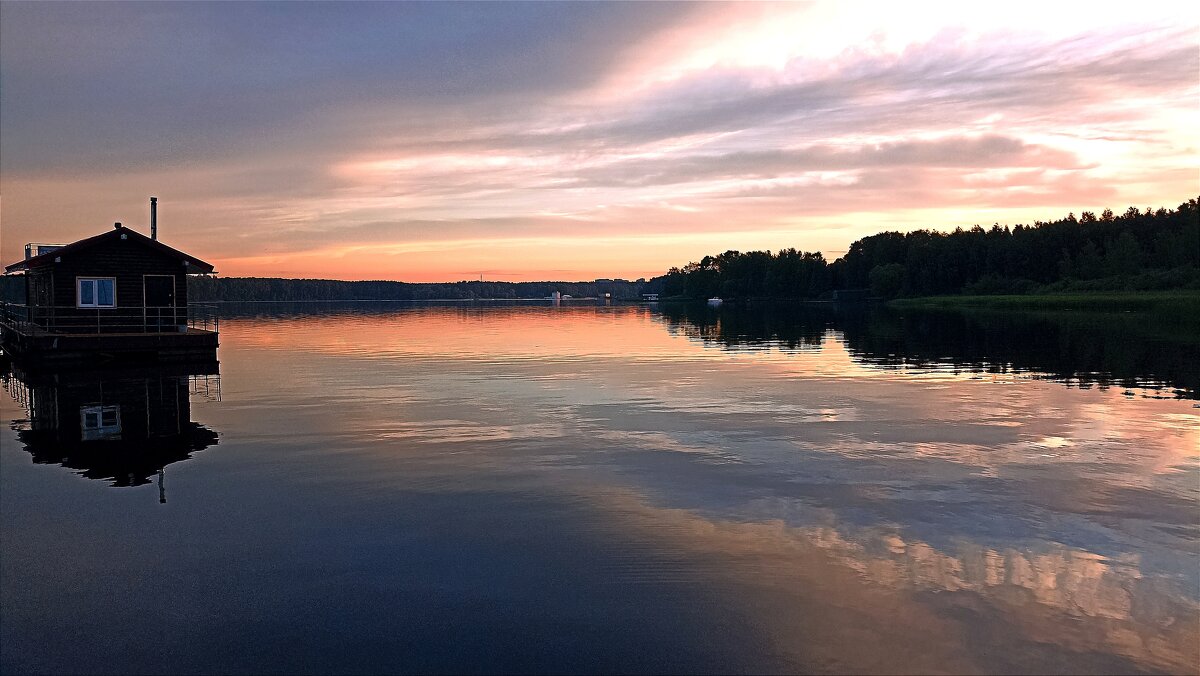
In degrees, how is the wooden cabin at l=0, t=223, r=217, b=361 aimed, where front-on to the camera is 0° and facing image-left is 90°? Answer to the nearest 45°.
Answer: approximately 0°
